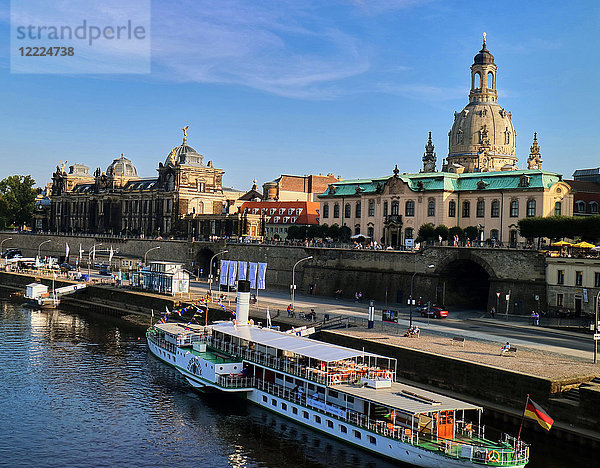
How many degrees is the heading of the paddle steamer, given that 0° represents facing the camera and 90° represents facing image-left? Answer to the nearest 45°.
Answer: approximately 135°
